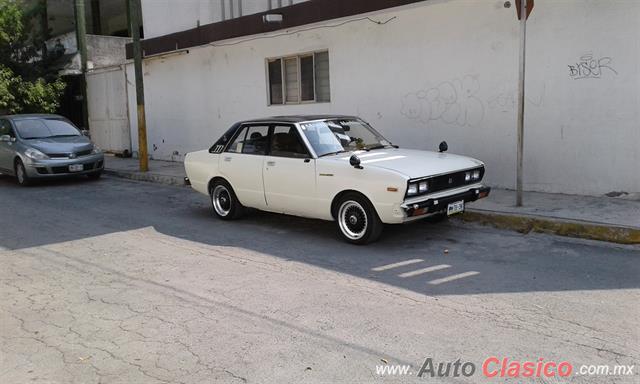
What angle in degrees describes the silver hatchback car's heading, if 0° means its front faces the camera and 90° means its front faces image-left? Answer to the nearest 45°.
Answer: approximately 315°

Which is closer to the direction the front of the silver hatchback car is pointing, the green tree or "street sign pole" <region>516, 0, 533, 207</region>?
the street sign pole

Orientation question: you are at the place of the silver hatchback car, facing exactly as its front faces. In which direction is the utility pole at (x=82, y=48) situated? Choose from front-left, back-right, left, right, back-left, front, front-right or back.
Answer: back-left

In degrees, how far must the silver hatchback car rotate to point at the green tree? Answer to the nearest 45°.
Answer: approximately 135° to its left

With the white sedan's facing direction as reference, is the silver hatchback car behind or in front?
behind

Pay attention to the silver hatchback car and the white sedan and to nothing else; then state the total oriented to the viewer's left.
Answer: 0

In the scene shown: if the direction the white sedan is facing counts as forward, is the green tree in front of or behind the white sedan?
behind

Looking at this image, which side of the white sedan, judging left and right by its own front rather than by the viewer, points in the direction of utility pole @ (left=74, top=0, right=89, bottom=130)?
back

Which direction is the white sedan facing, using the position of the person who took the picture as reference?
facing the viewer and to the right of the viewer

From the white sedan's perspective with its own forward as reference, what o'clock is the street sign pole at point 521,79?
The street sign pole is roughly at 10 o'clock from the white sedan.

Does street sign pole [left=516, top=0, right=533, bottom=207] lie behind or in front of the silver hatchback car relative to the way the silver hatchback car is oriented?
in front

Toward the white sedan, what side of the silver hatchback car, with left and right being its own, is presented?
front
